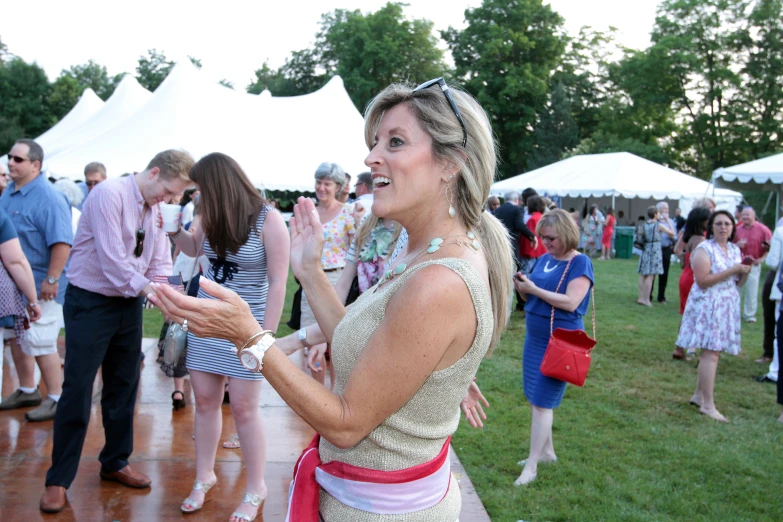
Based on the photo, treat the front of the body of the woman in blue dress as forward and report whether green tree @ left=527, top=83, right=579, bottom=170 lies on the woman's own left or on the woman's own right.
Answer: on the woman's own right

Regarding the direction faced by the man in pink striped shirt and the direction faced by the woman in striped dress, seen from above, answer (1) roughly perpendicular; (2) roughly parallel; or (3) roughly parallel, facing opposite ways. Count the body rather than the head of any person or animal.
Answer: roughly perpendicular

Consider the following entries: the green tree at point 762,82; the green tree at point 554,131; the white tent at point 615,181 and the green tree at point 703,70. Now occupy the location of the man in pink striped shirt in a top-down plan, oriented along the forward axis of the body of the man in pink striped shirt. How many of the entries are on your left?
4

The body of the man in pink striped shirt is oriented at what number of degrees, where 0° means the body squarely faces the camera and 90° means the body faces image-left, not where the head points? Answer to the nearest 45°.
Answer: approximately 315°

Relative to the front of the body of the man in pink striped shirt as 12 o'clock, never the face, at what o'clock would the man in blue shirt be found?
The man in blue shirt is roughly at 7 o'clock from the man in pink striped shirt.

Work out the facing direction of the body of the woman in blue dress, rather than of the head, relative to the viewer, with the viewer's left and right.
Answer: facing the viewer and to the left of the viewer

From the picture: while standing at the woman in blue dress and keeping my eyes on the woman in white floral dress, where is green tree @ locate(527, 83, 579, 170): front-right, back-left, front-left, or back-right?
front-left

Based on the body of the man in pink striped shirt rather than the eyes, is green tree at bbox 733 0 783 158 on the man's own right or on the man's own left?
on the man's own left

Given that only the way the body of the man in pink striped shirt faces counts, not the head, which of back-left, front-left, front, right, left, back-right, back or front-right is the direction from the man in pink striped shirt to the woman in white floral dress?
front-left

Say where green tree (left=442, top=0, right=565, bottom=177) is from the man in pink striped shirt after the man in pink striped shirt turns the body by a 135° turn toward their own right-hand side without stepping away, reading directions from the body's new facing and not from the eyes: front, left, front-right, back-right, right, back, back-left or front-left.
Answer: back-right

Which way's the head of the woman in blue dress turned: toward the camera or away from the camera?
toward the camera

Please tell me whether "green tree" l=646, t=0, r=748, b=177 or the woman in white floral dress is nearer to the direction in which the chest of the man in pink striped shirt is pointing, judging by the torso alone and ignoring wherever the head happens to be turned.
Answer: the woman in white floral dress
